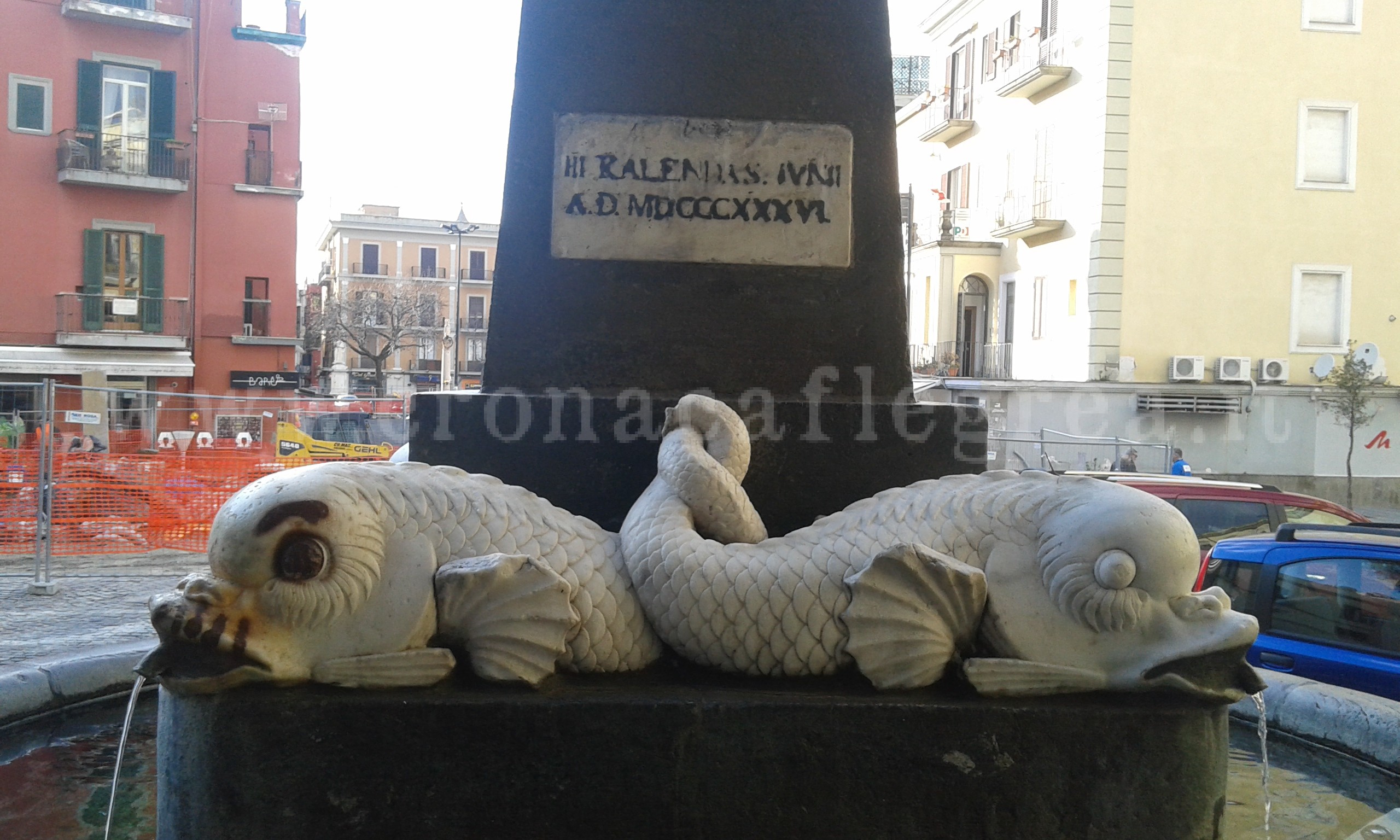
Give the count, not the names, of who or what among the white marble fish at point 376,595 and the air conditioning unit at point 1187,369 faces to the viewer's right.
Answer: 0

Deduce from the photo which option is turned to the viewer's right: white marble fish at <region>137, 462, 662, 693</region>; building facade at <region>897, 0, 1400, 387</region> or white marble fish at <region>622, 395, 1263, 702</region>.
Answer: white marble fish at <region>622, 395, 1263, 702</region>

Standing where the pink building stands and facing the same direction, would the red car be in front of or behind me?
in front

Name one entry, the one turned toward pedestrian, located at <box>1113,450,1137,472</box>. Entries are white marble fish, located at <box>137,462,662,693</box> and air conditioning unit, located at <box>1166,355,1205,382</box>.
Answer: the air conditioning unit

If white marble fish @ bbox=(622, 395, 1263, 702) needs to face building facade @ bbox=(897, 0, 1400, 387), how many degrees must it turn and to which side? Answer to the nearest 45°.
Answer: approximately 90° to its left

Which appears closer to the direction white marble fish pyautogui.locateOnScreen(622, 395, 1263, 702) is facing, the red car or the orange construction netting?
the red car

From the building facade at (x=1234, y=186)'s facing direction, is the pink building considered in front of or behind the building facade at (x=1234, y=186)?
in front

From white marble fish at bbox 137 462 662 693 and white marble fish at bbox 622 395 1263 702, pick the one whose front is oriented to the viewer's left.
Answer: white marble fish at bbox 137 462 662 693

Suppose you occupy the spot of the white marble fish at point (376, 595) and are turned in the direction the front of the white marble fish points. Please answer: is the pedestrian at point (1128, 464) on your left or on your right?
on your right

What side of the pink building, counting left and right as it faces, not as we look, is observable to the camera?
front

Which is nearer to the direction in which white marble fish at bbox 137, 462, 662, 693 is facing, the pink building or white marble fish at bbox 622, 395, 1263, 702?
the pink building

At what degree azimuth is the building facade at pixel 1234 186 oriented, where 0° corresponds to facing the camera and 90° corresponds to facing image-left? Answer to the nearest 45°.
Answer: approximately 45°

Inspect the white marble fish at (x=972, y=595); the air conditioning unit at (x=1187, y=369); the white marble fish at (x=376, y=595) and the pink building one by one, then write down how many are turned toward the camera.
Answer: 2

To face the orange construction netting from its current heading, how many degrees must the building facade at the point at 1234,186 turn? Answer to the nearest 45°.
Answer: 0° — it already faces it

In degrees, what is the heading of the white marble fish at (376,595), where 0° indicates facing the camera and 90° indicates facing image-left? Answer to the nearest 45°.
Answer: approximately 90°

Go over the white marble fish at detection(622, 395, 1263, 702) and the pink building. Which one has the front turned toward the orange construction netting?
the pink building

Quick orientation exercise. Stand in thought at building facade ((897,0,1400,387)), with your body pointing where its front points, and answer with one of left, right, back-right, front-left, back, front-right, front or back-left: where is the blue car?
front-left

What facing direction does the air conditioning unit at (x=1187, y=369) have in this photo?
toward the camera

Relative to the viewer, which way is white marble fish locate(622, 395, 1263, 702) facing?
to the viewer's right
